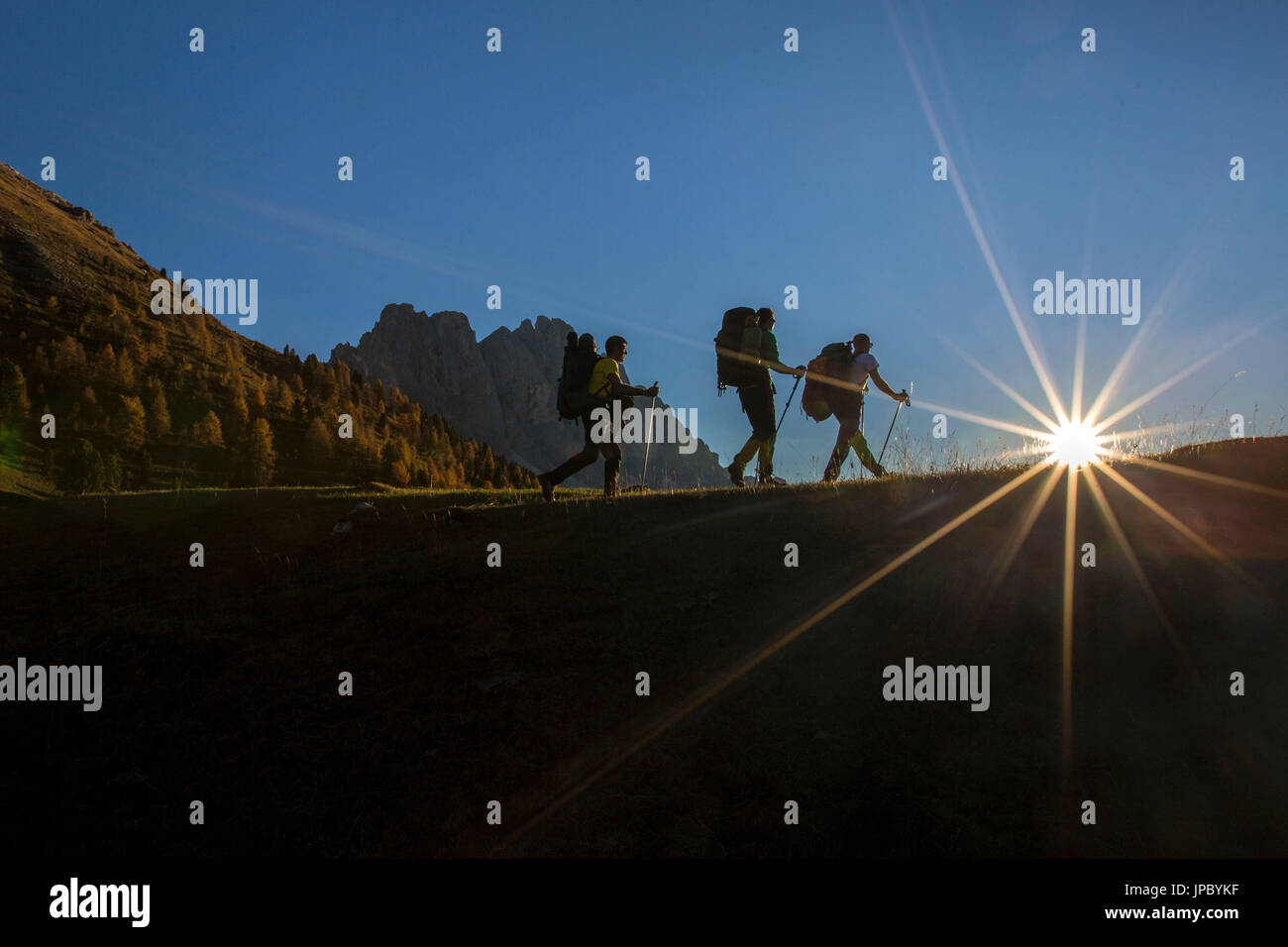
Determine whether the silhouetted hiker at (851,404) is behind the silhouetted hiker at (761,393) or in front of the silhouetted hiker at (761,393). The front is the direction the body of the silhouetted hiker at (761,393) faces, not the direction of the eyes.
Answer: in front

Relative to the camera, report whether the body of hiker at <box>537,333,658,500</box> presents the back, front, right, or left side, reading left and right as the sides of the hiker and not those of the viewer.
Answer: right

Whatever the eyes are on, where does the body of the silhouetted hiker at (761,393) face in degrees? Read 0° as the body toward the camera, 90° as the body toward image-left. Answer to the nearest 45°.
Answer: approximately 270°

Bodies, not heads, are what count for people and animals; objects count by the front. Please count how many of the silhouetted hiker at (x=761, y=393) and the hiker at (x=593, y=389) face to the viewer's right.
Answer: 2

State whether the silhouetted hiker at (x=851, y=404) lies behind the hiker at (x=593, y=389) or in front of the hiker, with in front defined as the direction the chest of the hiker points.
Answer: in front

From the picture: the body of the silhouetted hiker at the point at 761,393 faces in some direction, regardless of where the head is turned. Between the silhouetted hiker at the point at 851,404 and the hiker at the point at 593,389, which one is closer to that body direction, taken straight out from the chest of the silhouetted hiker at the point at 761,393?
the silhouetted hiker
